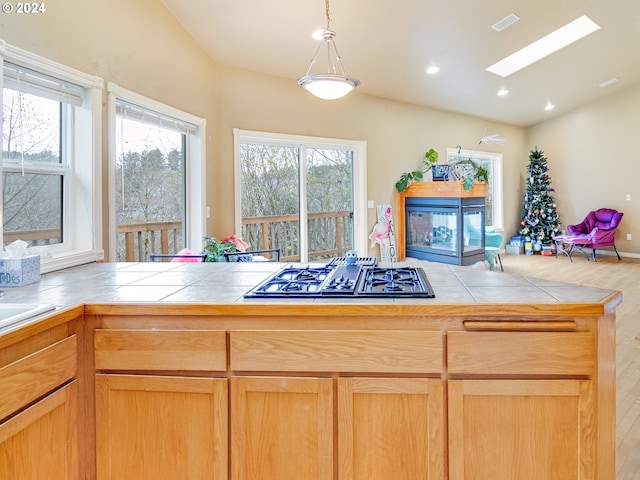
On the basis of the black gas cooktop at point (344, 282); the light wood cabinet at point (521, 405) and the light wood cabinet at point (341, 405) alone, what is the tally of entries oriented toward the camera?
3

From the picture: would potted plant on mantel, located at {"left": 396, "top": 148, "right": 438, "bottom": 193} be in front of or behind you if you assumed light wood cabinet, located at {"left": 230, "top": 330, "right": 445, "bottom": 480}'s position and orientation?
behind

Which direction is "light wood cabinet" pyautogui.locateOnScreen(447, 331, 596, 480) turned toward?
toward the camera

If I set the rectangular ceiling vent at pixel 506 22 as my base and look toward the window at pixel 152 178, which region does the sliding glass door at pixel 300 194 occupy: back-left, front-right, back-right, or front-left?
front-right

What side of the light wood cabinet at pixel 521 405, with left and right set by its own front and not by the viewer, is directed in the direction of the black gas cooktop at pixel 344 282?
right

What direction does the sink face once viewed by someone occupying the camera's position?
facing the viewer and to the right of the viewer

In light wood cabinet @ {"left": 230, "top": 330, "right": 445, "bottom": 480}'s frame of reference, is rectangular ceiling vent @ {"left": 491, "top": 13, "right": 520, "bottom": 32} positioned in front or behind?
behind

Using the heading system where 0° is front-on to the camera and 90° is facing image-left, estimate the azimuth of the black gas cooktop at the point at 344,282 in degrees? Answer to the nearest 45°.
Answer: approximately 0°

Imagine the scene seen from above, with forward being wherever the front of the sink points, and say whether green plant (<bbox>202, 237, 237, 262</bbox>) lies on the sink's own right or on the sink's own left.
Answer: on the sink's own left

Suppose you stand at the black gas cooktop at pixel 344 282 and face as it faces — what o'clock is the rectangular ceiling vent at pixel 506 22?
The rectangular ceiling vent is roughly at 7 o'clock from the black gas cooktop.

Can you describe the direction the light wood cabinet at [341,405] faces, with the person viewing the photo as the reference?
facing the viewer

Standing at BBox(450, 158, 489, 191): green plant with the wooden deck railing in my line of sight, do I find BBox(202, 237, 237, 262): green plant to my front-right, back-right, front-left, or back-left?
front-left

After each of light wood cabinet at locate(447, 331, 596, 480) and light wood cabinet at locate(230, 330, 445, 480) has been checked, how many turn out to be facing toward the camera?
2
